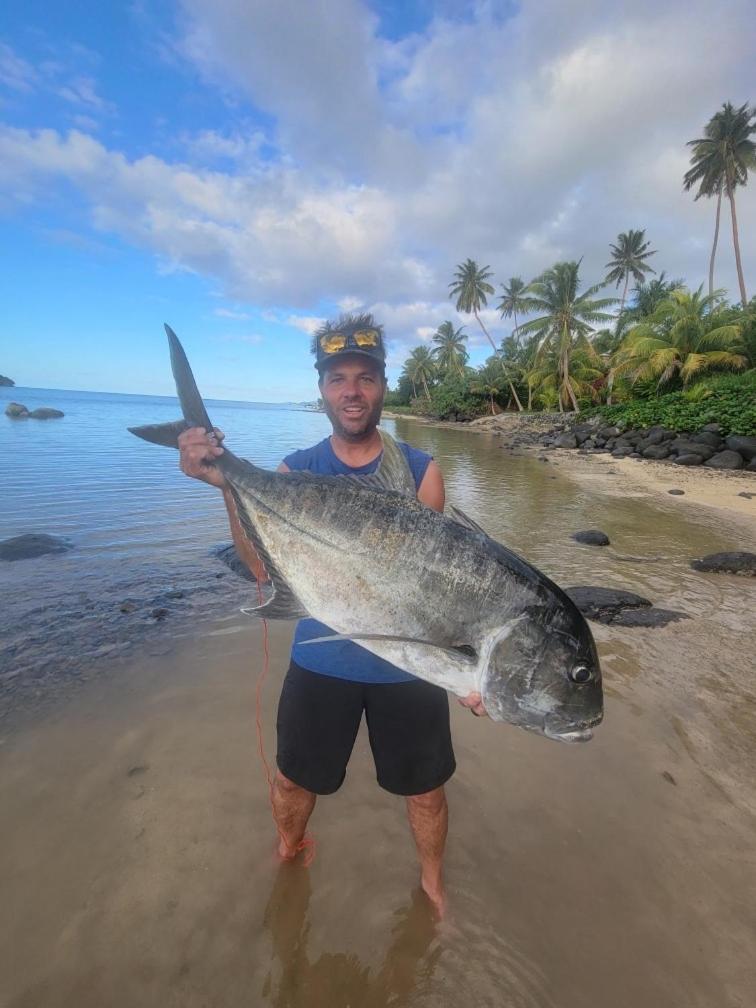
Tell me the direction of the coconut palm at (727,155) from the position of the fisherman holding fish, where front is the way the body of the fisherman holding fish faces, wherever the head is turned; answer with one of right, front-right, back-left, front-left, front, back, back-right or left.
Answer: back-left

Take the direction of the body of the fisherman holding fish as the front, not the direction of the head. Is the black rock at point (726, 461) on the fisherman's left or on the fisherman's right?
on the fisherman's left

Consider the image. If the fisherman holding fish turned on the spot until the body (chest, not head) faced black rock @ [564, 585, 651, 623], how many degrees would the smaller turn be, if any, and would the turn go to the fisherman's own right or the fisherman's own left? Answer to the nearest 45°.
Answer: approximately 135° to the fisherman's own left

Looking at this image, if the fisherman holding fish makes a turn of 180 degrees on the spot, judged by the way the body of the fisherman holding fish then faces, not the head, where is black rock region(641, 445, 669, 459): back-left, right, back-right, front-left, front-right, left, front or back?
front-right

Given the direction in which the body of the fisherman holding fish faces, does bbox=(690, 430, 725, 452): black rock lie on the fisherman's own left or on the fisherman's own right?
on the fisherman's own left

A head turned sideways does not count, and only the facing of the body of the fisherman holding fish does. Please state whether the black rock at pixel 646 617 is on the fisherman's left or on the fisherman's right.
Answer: on the fisherman's left

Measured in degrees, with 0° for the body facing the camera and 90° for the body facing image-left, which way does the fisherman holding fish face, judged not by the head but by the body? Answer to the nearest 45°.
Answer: approximately 0°

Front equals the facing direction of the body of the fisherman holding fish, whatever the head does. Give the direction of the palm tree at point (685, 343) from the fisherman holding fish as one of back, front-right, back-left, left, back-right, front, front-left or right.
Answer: back-left

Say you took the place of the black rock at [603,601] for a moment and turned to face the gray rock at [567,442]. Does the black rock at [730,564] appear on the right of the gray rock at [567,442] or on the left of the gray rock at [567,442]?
right

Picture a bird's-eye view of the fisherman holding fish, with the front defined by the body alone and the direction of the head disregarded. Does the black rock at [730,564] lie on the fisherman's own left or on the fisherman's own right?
on the fisherman's own left

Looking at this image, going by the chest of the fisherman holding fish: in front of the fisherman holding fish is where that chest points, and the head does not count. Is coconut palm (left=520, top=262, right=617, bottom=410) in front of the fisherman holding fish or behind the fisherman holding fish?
behind

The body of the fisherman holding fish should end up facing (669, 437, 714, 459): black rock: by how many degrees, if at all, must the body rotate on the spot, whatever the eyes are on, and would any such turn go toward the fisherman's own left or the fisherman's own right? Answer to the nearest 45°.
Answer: approximately 135° to the fisherman's own left
